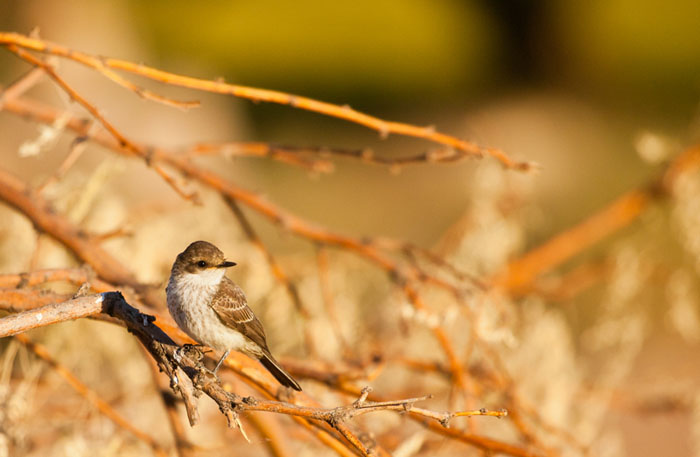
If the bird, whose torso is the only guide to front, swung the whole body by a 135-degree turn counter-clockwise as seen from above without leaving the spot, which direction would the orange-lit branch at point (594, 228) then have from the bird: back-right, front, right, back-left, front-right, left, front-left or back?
front-left

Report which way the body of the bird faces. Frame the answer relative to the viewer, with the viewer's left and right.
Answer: facing the viewer and to the left of the viewer
